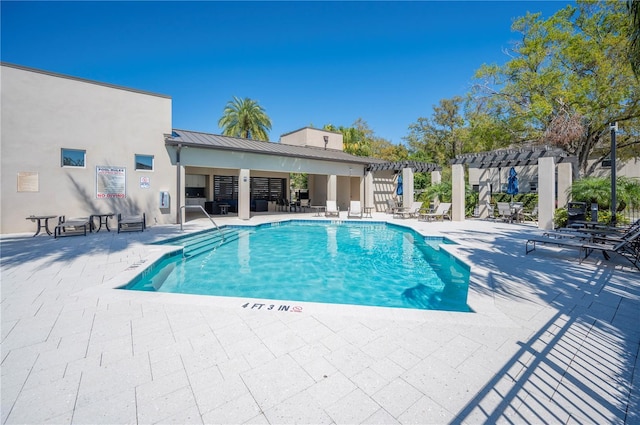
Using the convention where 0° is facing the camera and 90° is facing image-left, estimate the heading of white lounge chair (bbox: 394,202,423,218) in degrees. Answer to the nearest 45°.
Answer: approximately 90°

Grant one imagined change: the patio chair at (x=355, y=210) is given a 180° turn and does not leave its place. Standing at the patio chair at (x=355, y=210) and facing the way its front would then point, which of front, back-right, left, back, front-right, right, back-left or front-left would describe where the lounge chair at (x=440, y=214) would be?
right

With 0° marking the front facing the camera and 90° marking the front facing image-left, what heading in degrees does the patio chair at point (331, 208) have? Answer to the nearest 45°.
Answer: approximately 0°

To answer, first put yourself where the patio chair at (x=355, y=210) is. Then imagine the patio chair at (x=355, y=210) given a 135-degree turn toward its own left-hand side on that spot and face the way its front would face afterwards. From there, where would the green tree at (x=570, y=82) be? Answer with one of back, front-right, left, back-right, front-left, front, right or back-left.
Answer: front-right

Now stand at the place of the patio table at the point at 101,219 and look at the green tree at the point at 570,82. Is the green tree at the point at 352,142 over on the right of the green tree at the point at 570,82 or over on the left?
left

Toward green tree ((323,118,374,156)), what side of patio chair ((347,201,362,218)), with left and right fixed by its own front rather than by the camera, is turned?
back

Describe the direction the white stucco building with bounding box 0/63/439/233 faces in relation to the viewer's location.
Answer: facing the viewer and to the right of the viewer
